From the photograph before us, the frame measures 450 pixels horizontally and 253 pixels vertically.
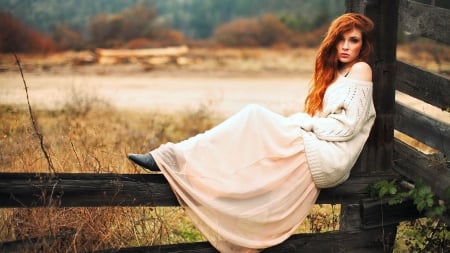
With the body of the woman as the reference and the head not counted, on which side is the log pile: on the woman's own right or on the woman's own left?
on the woman's own right

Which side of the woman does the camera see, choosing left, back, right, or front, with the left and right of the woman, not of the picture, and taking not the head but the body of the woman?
left
